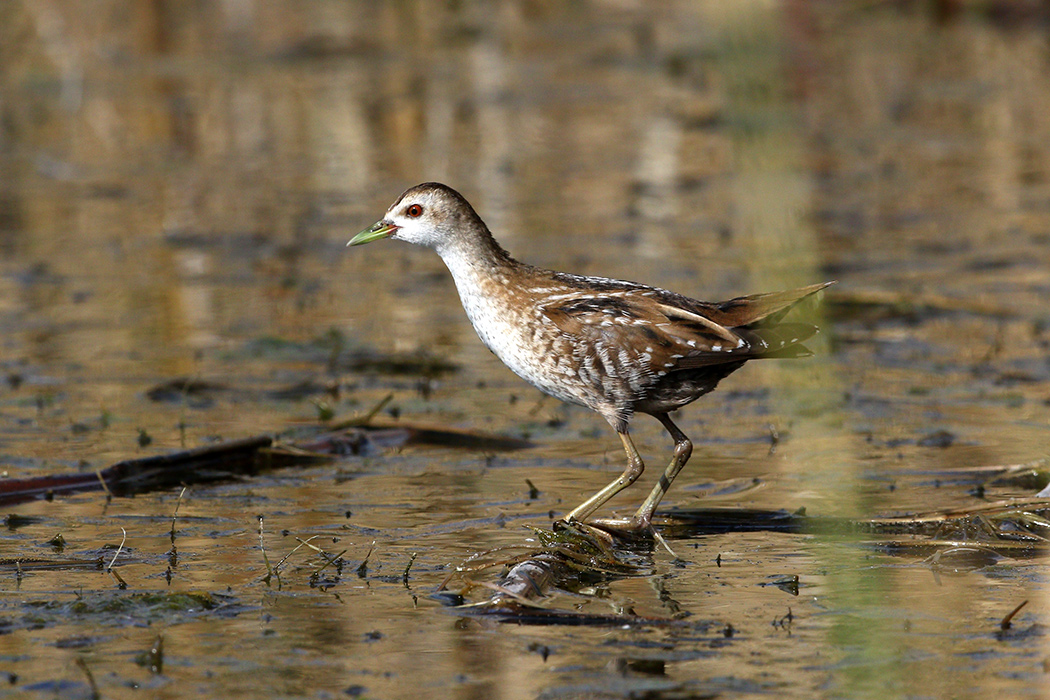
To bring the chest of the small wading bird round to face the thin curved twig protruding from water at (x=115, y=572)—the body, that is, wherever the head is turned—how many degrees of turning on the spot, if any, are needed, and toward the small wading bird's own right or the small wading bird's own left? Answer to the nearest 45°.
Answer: approximately 45° to the small wading bird's own left

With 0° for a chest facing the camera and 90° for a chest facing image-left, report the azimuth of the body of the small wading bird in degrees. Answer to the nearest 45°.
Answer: approximately 90°
